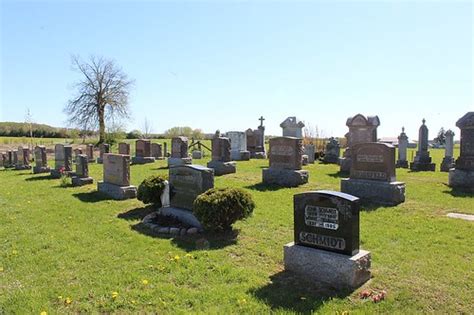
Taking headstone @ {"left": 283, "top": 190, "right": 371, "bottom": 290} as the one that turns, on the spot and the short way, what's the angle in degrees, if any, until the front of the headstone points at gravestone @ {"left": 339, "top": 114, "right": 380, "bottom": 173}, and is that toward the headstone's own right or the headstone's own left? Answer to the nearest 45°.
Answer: approximately 135° to the headstone's own right

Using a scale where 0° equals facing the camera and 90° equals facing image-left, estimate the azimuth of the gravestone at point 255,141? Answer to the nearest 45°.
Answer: approximately 45°

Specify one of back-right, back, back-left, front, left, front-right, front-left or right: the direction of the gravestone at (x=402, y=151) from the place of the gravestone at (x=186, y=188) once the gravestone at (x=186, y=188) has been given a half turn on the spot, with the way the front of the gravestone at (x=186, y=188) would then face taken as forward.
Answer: front

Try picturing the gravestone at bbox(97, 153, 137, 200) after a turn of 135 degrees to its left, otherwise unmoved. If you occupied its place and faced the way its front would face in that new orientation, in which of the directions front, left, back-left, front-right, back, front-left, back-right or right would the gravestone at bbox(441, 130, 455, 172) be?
front

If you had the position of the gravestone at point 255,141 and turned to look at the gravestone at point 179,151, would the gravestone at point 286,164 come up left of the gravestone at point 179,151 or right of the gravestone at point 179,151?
left

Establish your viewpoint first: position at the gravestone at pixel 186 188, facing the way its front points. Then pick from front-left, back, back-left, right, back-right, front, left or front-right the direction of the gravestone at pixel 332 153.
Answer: back

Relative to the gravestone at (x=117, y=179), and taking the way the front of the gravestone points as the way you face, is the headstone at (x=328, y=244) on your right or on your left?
on your left

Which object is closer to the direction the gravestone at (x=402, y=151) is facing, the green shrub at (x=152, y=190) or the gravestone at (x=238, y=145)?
the green shrub

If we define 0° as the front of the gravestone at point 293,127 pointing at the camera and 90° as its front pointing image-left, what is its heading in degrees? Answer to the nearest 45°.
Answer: approximately 0°

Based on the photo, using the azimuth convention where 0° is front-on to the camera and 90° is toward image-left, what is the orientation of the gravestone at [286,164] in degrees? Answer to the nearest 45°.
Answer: approximately 45°
